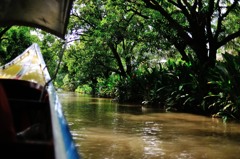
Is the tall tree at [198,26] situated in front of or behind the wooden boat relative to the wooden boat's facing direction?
in front

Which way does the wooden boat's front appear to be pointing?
away from the camera

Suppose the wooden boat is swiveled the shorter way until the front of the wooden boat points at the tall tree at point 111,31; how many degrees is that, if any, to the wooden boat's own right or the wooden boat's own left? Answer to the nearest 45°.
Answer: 0° — it already faces it
